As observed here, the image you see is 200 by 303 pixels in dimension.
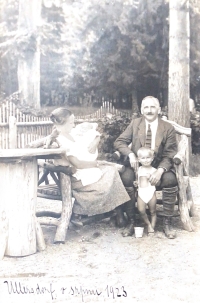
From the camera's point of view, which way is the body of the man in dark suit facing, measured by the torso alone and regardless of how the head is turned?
toward the camera

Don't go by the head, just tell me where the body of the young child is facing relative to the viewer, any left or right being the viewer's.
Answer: facing the viewer

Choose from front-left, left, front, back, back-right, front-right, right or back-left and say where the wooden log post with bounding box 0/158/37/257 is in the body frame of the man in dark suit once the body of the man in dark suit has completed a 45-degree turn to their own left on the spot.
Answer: right

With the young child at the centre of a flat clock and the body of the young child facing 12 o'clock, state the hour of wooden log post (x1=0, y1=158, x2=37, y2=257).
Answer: The wooden log post is roughly at 2 o'clock from the young child.
